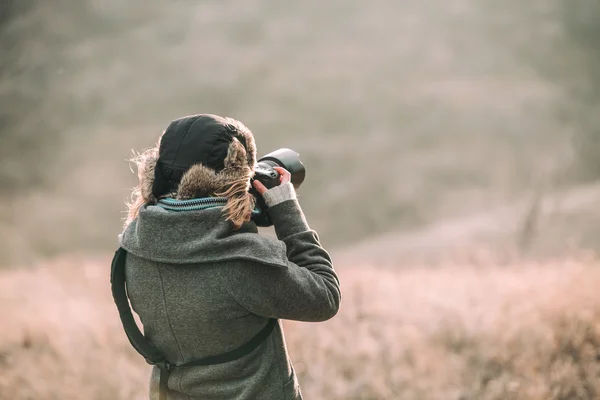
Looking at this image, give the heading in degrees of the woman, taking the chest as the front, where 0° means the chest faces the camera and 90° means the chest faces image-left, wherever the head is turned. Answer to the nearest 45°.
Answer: approximately 225°

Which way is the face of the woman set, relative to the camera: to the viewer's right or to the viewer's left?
to the viewer's right
